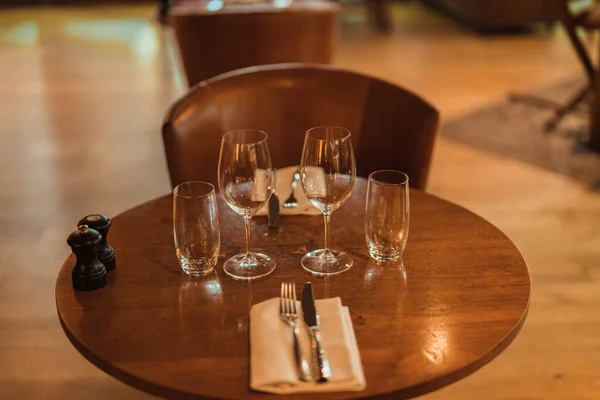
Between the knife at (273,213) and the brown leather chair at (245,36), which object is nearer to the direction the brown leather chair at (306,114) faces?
the knife

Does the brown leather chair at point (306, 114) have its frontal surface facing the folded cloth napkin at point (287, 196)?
yes

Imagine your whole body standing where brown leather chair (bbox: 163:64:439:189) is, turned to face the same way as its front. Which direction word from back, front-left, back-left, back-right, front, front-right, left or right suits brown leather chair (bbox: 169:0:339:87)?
back

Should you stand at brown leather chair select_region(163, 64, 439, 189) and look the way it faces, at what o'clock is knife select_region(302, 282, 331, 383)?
The knife is roughly at 12 o'clock from the brown leather chair.

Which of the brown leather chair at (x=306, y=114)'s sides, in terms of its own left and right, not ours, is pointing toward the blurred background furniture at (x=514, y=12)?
back

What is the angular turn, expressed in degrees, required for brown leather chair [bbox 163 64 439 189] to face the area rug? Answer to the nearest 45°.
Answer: approximately 135° to its left

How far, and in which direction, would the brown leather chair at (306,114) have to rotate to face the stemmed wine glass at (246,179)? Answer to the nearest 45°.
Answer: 0° — it already faces it

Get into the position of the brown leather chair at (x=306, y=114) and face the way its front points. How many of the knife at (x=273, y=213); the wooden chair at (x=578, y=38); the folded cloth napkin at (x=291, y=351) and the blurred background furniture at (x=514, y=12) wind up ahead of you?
2

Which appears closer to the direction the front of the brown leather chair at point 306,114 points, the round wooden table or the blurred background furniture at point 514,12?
the round wooden table

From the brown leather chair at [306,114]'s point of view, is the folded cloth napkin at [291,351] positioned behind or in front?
in front

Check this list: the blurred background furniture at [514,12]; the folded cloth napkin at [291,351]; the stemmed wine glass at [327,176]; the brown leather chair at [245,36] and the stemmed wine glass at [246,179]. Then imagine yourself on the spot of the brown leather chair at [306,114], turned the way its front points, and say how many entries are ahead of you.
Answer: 3

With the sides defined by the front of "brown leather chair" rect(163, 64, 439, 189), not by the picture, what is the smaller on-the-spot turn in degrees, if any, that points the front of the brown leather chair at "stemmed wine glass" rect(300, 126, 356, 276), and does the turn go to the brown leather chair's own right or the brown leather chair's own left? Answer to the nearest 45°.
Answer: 0° — it already faces it

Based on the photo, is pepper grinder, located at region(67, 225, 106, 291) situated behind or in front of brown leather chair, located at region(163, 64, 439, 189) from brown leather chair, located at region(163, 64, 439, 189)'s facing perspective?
in front

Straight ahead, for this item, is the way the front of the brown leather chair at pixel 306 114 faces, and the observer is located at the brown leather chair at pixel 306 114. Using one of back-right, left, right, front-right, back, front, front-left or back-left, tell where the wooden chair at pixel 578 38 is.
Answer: back-left

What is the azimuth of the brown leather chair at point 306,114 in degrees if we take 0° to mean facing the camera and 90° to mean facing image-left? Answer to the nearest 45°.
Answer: approximately 0°
